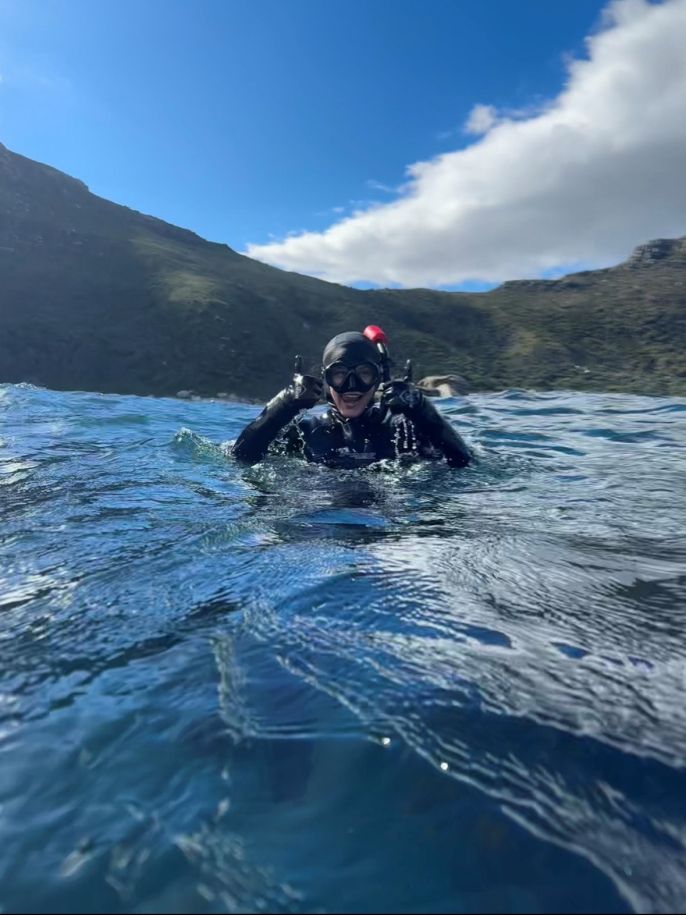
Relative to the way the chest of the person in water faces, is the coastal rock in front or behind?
behind

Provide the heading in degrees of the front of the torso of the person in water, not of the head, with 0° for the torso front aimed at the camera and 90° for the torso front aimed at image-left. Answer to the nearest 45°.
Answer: approximately 0°
